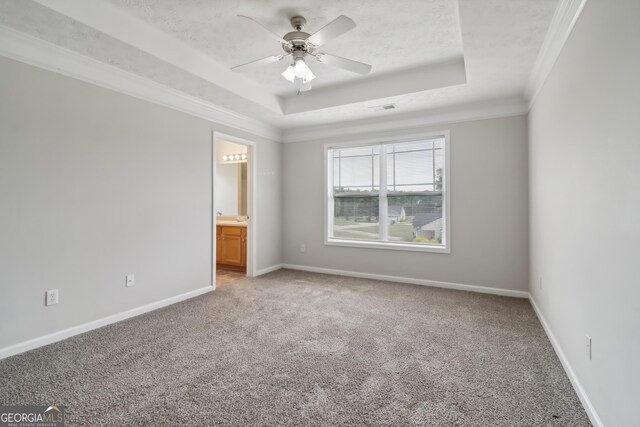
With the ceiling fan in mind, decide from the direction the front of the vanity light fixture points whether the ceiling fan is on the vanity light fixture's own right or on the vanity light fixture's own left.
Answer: on the vanity light fixture's own left

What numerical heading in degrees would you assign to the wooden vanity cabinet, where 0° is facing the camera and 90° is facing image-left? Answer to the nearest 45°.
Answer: approximately 45°

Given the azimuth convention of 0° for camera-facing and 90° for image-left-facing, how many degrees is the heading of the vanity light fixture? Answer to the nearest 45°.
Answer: approximately 45°

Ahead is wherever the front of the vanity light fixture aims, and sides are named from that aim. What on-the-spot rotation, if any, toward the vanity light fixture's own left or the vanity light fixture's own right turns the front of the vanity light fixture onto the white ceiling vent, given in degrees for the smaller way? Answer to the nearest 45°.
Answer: approximately 90° to the vanity light fixture's own left

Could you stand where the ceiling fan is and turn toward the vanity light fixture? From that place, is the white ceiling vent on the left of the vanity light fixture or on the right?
right

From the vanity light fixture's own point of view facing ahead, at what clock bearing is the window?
The window is roughly at 9 o'clock from the vanity light fixture.

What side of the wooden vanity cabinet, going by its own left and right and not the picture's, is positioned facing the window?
left
